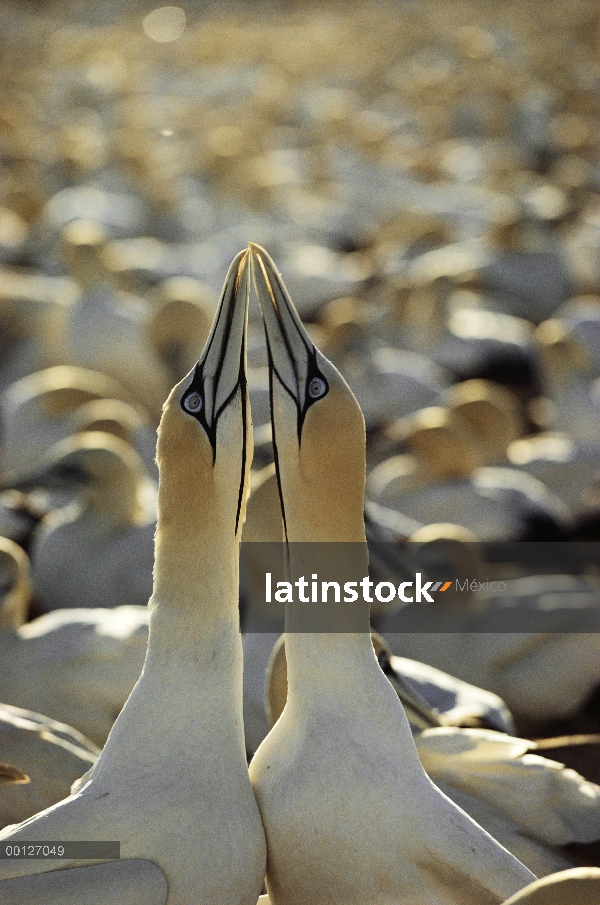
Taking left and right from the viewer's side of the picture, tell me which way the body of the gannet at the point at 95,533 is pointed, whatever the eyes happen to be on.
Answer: facing to the left of the viewer

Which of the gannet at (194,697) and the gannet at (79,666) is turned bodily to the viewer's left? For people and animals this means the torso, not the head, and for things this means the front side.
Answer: the gannet at (79,666)

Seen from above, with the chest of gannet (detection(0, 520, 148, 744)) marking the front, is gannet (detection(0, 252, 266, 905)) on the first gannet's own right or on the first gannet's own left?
on the first gannet's own left

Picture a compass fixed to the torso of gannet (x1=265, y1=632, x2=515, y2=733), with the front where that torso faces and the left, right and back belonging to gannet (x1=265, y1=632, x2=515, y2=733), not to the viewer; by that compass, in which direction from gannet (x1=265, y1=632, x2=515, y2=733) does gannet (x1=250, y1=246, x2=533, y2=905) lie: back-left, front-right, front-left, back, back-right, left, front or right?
left

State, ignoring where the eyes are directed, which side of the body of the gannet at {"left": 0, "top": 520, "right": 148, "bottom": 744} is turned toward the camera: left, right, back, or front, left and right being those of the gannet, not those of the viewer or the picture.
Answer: left

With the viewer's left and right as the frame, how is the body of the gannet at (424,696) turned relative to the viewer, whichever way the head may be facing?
facing to the left of the viewer

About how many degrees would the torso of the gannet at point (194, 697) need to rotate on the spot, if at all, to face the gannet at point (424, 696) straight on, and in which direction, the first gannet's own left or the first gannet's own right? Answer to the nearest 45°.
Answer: approximately 45° to the first gannet's own left
